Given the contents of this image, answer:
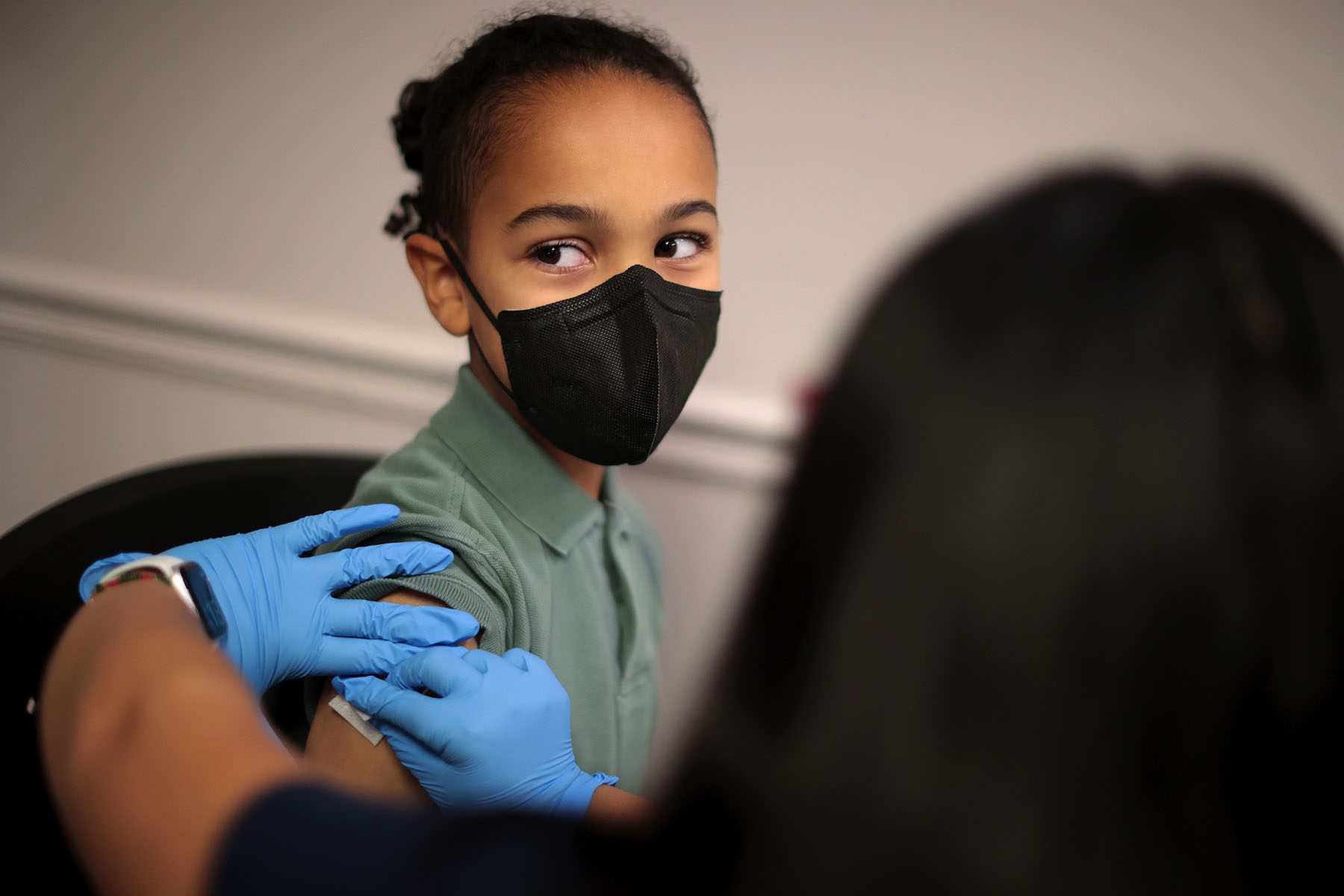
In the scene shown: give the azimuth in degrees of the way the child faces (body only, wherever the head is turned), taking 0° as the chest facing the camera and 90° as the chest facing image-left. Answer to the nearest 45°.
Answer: approximately 315°
